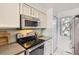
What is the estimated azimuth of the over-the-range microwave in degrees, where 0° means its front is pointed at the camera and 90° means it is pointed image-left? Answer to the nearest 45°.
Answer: approximately 315°

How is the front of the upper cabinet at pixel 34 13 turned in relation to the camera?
facing the viewer and to the right of the viewer

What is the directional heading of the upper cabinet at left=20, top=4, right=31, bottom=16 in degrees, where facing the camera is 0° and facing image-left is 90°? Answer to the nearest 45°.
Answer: approximately 315°

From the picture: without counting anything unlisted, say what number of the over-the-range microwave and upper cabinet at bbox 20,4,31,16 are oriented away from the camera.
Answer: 0
